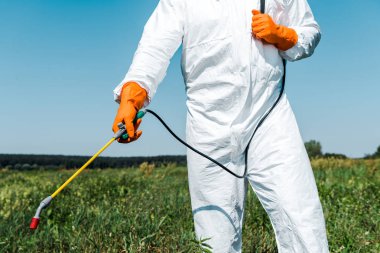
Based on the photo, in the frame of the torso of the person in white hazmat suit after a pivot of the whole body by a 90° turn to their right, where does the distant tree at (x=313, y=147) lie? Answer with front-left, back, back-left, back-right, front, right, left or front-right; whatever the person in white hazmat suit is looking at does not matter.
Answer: right

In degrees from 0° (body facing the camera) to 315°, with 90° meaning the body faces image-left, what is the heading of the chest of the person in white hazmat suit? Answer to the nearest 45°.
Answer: approximately 0°
